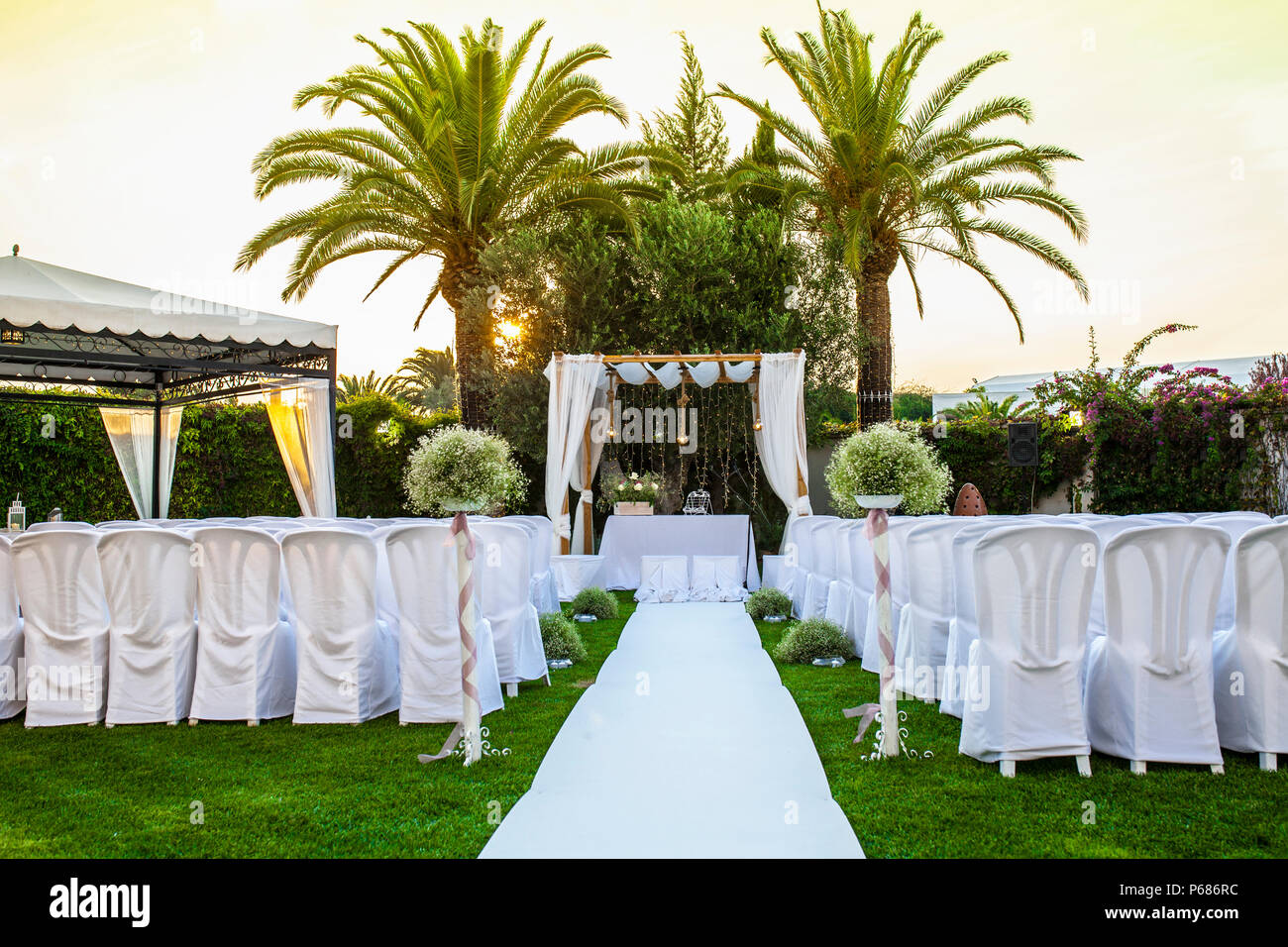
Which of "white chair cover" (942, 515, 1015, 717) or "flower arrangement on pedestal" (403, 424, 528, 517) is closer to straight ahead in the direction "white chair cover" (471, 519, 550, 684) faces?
the white chair cover

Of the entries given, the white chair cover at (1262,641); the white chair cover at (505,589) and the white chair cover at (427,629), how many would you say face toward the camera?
0

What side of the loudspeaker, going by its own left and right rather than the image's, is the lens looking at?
front

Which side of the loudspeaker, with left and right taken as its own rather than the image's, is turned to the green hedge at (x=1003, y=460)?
back

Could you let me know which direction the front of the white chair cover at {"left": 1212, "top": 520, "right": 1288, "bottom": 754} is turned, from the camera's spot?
facing away from the viewer and to the left of the viewer

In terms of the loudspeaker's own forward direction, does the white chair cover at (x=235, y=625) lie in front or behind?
in front

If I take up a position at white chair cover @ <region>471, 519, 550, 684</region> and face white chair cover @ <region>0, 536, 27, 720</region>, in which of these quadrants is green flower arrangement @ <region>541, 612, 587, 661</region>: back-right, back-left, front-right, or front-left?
back-right

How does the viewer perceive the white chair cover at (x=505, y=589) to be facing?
facing away from the viewer and to the right of the viewer

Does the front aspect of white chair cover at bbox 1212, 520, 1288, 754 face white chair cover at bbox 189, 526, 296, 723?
no

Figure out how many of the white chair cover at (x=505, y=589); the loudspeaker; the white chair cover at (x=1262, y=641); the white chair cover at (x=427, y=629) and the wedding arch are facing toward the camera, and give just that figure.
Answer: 2

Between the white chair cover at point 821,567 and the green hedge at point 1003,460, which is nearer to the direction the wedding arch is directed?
the white chair cover

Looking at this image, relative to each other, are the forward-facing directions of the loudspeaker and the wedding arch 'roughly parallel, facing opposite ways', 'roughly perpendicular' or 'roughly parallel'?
roughly parallel

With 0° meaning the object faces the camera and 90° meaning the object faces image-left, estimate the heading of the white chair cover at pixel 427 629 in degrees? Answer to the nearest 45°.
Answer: approximately 225°

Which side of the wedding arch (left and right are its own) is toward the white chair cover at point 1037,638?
front

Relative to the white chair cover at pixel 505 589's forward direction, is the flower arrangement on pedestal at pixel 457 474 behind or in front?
behind

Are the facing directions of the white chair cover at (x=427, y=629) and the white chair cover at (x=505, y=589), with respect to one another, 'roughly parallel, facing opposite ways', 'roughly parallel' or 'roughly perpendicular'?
roughly parallel

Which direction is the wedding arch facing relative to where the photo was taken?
toward the camera
